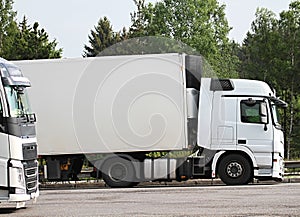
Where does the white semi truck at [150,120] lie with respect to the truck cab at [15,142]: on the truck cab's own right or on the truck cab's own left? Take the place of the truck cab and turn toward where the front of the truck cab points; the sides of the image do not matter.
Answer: on the truck cab's own left

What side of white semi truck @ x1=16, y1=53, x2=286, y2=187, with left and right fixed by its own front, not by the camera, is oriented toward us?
right

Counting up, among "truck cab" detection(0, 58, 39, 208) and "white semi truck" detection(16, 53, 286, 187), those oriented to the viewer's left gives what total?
0

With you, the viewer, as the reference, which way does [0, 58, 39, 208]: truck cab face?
facing the viewer and to the right of the viewer
